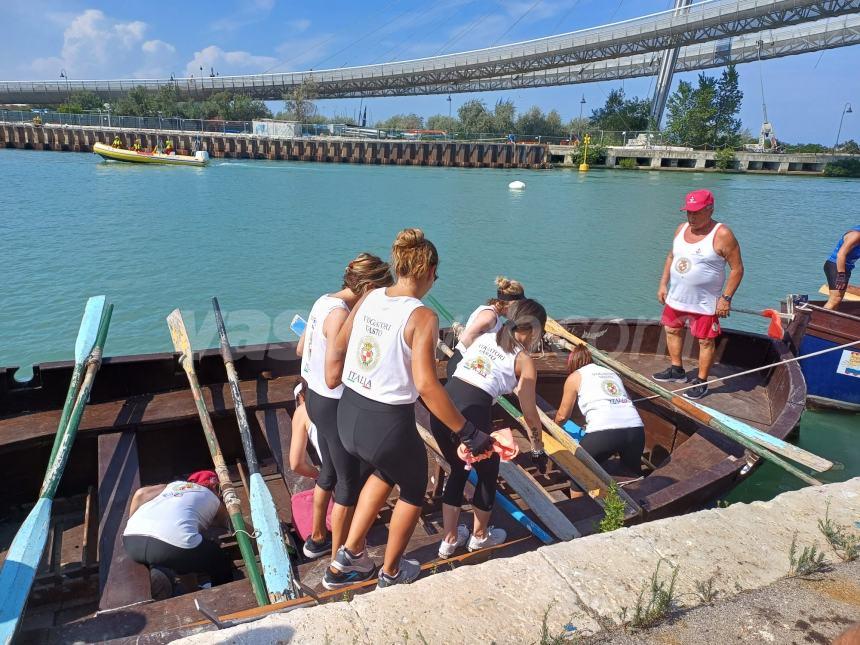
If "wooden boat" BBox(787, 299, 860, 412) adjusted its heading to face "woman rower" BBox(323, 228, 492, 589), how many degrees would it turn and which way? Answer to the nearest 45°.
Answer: approximately 90° to its left

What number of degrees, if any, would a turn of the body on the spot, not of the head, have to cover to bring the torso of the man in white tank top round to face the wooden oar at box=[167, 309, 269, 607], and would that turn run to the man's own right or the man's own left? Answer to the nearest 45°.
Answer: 0° — they already face it

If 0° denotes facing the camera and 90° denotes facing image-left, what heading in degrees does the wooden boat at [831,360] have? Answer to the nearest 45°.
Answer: approximately 90°

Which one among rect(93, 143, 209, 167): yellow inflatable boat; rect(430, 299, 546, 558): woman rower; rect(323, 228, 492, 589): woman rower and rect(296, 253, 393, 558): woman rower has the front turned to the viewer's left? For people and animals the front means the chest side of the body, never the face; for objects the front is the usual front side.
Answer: the yellow inflatable boat

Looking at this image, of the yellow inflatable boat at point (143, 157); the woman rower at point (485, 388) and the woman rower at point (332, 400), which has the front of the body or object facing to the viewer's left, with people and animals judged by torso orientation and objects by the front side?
the yellow inflatable boat

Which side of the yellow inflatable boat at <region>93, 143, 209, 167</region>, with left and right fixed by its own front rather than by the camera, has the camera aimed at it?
left

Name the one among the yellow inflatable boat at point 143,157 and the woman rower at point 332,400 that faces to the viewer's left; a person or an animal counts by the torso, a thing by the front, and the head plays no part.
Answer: the yellow inflatable boat

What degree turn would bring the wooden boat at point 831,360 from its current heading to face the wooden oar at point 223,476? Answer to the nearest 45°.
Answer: approximately 45° to its left

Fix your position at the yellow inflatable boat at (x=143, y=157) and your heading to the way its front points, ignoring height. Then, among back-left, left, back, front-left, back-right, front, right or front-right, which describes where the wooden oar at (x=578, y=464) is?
left

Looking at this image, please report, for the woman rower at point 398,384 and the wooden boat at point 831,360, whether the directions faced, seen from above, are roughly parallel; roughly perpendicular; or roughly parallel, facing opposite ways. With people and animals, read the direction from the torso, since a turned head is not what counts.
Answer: roughly perpendicular
